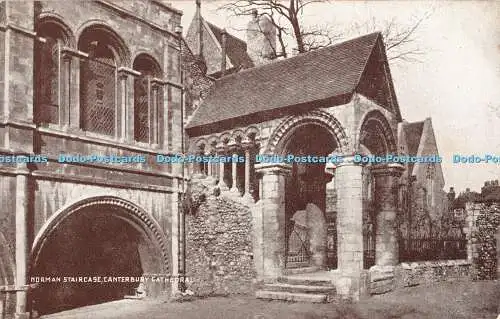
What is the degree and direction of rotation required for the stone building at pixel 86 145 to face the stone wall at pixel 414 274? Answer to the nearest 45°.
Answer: approximately 45° to its left

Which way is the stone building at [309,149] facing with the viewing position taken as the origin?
facing the viewer and to the right of the viewer

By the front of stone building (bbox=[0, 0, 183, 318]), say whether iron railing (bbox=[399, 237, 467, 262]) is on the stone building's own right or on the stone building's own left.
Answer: on the stone building's own left

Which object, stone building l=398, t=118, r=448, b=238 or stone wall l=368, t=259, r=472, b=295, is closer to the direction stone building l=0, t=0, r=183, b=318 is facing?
the stone wall

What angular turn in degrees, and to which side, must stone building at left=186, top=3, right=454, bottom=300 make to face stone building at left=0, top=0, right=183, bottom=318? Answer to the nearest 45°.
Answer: approximately 135° to its right

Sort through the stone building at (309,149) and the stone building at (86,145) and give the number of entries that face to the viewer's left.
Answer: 0
